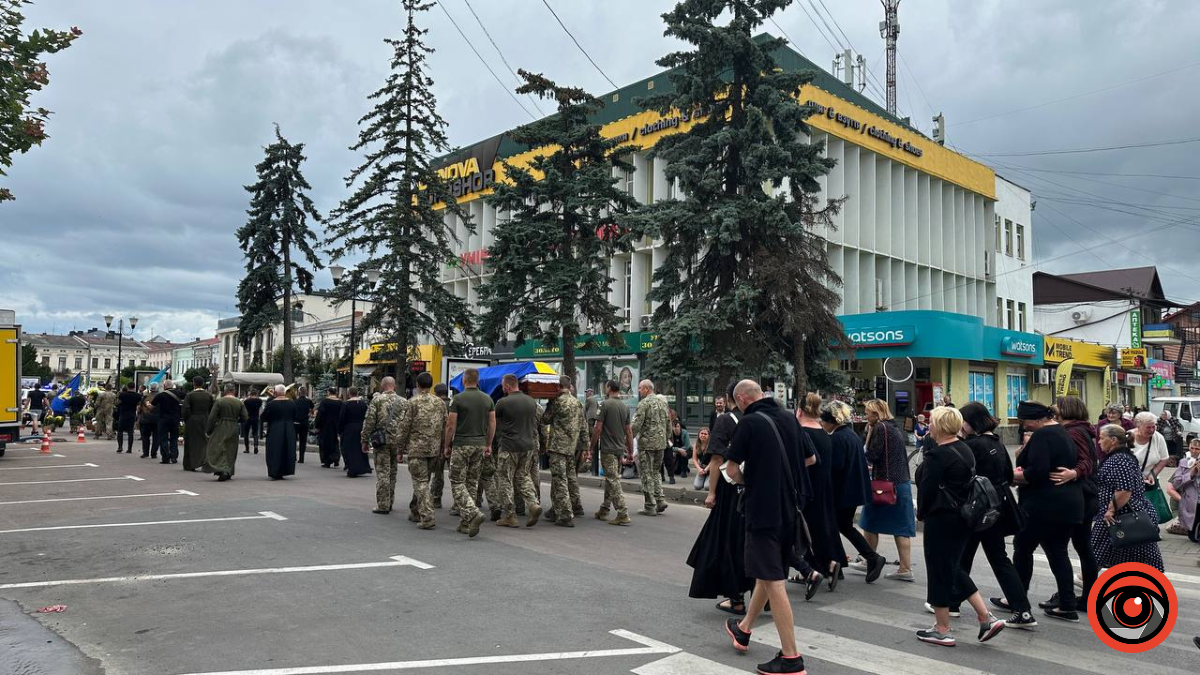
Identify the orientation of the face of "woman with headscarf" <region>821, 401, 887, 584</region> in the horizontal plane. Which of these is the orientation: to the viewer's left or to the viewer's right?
to the viewer's left

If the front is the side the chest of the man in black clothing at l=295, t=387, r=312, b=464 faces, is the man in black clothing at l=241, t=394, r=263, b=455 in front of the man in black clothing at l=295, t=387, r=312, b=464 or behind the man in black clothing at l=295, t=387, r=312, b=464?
in front

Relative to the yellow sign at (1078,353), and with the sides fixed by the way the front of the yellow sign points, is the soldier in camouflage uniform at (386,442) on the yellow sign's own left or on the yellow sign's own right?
on the yellow sign's own right

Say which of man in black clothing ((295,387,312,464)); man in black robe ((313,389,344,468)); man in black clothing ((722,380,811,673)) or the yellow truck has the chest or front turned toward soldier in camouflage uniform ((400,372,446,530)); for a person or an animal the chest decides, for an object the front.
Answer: man in black clothing ((722,380,811,673))

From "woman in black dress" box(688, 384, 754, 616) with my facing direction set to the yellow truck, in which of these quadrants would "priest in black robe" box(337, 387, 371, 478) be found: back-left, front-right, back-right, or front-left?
front-right

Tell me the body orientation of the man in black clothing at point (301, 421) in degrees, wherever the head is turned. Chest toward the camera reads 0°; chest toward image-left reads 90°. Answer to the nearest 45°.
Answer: approximately 135°

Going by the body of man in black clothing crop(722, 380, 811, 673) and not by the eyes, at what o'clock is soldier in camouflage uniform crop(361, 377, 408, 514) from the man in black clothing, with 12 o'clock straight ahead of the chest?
The soldier in camouflage uniform is roughly at 12 o'clock from the man in black clothing.

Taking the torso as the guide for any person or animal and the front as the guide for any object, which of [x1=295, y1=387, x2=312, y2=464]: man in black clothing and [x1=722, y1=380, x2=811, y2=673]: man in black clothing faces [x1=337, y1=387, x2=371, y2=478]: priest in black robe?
[x1=722, y1=380, x2=811, y2=673]: man in black clothing

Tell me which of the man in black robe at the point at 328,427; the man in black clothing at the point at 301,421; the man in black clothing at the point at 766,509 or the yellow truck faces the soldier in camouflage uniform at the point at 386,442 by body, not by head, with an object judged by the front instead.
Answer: the man in black clothing at the point at 766,509

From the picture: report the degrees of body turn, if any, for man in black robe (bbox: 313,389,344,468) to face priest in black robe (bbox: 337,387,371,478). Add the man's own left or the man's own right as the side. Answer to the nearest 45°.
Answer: approximately 135° to the man's own left

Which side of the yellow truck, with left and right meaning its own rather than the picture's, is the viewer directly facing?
back

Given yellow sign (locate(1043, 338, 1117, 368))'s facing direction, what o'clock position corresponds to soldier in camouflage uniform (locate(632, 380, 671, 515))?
The soldier in camouflage uniform is roughly at 2 o'clock from the yellow sign.

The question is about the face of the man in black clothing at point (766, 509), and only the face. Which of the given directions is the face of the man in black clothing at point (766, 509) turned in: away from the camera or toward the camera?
away from the camera

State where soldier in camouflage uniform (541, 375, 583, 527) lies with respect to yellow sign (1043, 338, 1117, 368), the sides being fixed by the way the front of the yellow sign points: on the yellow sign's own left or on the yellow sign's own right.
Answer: on the yellow sign's own right
